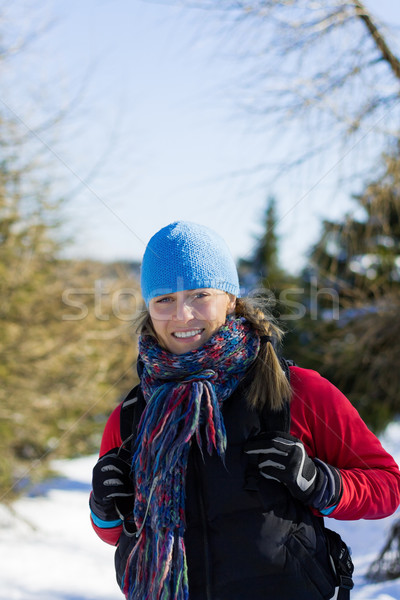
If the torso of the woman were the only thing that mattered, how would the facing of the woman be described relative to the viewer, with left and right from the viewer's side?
facing the viewer and to the left of the viewer

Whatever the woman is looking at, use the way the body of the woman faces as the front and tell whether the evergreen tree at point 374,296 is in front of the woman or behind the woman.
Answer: behind
